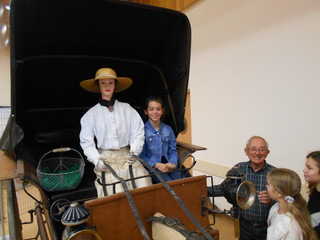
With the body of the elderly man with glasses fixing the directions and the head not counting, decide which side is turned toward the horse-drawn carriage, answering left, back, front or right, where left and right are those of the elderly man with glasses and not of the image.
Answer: right

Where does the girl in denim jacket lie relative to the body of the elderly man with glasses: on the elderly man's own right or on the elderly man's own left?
on the elderly man's own right

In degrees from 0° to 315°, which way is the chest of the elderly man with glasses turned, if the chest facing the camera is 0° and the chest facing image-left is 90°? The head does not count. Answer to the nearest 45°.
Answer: approximately 0°
